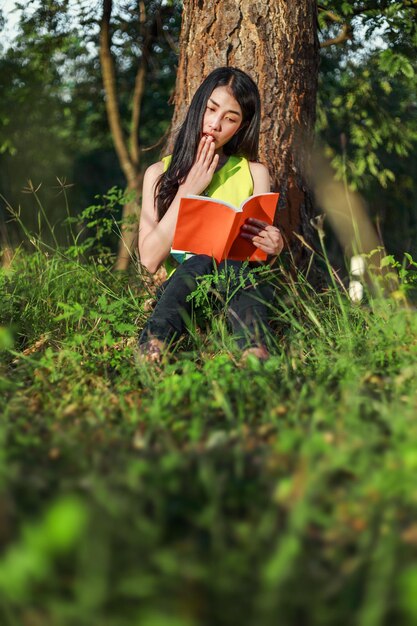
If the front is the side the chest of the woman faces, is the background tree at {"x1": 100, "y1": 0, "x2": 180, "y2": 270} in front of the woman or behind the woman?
behind

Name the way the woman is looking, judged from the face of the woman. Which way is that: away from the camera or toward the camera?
toward the camera

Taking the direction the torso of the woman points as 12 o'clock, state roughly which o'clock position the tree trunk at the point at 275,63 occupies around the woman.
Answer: The tree trunk is roughly at 7 o'clock from the woman.

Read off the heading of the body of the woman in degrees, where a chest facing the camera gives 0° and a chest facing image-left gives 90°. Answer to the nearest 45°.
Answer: approximately 0°

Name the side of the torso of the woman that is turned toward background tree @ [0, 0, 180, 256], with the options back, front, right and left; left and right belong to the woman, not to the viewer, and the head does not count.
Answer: back
